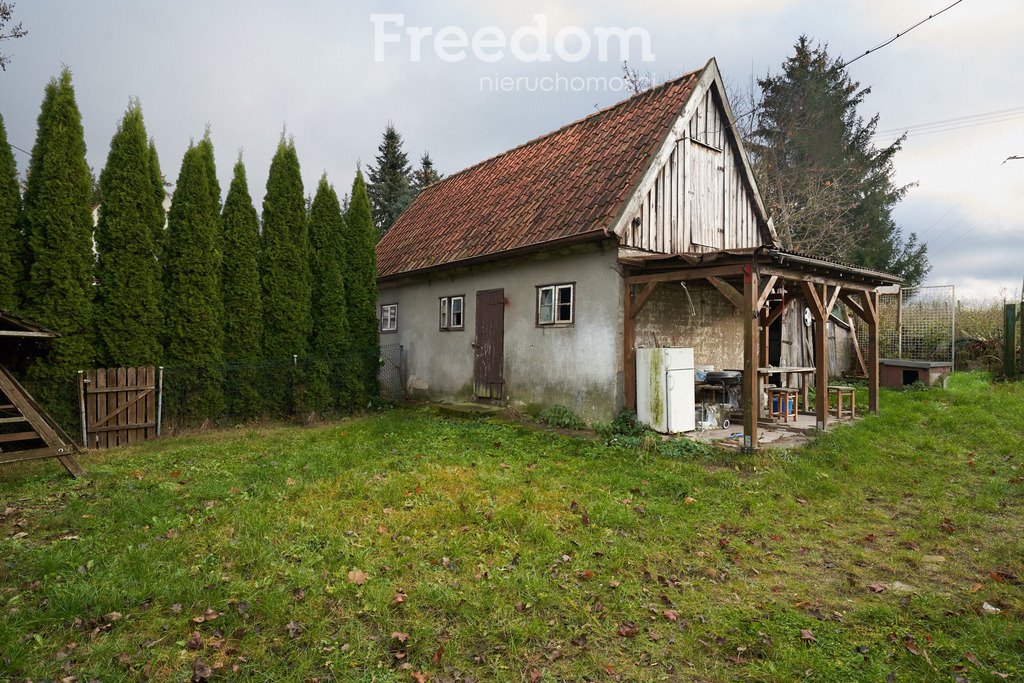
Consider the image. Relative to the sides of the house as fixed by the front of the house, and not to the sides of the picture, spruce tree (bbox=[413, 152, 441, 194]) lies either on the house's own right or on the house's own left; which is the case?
on the house's own right

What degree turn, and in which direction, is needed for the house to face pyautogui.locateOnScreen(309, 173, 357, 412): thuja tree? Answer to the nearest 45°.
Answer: approximately 45° to its right

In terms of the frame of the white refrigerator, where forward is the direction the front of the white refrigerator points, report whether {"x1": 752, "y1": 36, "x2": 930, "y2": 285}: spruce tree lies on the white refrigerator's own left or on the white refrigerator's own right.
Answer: on the white refrigerator's own left

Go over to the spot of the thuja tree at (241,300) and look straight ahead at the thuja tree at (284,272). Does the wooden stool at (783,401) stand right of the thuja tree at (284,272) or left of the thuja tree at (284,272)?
right

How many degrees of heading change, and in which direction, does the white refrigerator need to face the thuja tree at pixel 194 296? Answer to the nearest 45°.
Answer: approximately 135° to its right

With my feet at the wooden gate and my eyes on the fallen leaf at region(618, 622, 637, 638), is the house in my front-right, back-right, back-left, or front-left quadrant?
front-left

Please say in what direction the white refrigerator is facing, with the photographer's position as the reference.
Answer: facing the viewer and to the right of the viewer

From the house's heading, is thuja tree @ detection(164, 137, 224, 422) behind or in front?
in front

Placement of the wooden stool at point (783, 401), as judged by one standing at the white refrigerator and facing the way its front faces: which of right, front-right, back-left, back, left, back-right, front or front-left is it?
left

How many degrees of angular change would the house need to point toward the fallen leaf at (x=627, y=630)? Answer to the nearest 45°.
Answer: approximately 45° to its left

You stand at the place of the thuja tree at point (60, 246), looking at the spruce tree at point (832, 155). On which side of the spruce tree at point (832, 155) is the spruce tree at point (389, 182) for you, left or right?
left

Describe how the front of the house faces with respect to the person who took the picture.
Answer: facing the viewer and to the left of the viewer

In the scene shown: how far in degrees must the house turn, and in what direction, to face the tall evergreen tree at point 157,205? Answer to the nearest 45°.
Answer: approximately 45° to its right

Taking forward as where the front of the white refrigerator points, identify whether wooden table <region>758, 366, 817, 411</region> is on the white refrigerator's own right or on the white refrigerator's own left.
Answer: on the white refrigerator's own left

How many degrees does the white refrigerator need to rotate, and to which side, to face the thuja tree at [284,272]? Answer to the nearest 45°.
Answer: approximately 135° to its right

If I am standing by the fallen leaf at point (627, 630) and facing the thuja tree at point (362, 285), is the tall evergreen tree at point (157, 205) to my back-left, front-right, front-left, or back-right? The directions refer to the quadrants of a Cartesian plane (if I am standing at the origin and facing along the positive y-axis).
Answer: front-left

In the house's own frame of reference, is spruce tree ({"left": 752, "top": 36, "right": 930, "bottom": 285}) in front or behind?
behind
